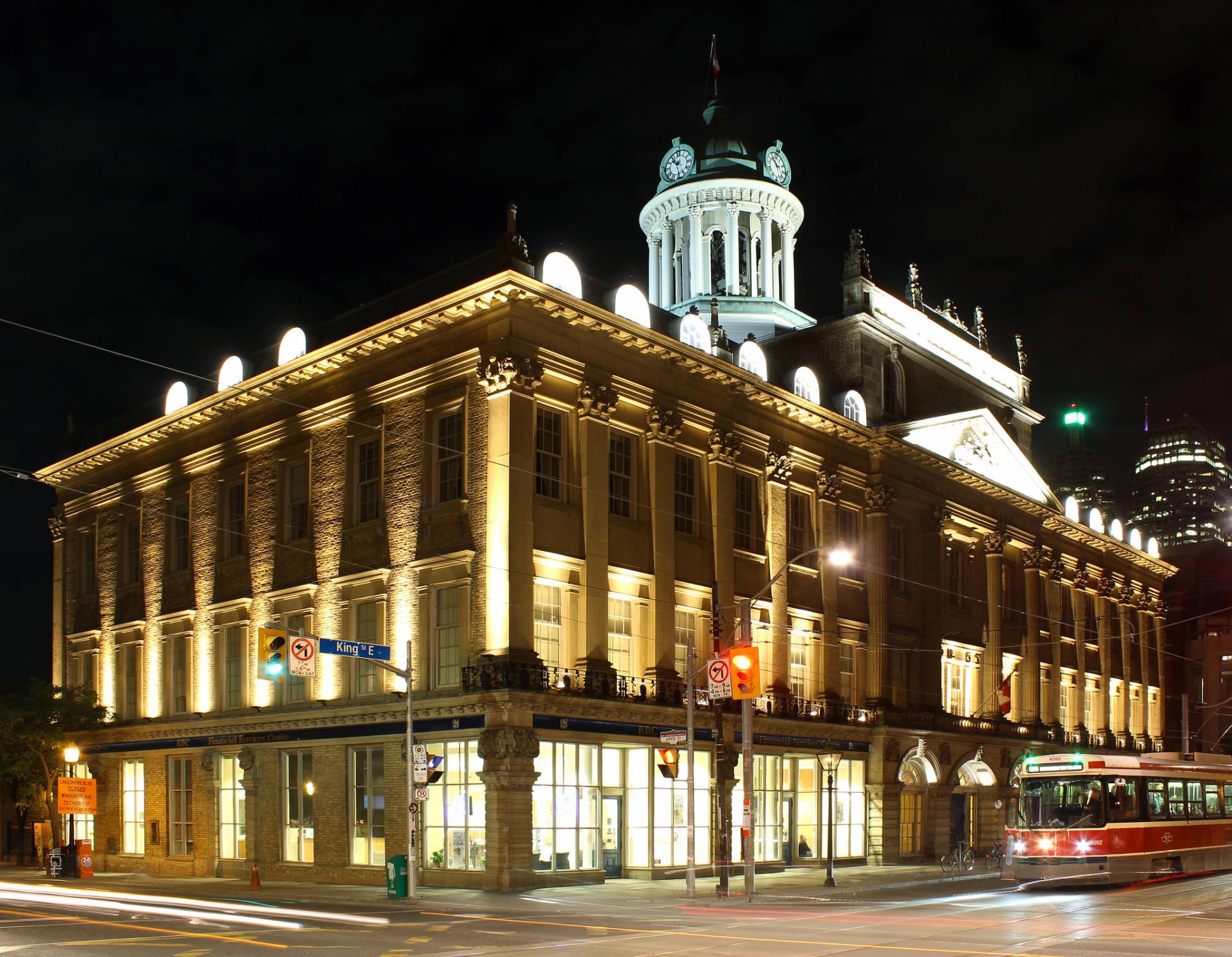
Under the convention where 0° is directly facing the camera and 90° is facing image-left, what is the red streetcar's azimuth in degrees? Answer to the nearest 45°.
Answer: approximately 45°

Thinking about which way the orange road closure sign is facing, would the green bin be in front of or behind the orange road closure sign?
in front

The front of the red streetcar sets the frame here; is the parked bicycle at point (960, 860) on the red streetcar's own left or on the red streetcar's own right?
on the red streetcar's own right

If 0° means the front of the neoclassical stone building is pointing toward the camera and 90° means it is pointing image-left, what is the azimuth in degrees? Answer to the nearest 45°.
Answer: approximately 315°

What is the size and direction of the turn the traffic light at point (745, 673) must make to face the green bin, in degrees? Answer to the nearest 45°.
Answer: approximately 90° to its right

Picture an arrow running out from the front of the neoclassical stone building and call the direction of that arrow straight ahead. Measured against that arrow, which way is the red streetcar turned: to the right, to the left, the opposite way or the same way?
to the right

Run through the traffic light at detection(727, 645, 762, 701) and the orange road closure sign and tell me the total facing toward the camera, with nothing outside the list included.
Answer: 2

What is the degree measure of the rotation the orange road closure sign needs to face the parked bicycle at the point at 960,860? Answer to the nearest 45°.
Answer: approximately 90° to its left
